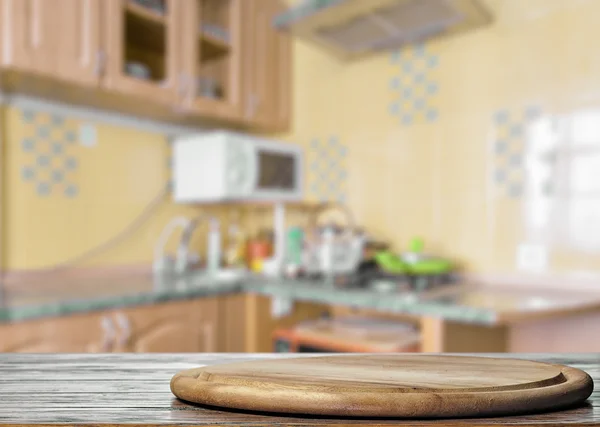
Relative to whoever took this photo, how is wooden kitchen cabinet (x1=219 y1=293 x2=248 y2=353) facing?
facing the viewer and to the right of the viewer

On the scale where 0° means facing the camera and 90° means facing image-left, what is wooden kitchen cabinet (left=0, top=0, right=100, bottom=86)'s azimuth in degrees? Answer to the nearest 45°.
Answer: approximately 315°

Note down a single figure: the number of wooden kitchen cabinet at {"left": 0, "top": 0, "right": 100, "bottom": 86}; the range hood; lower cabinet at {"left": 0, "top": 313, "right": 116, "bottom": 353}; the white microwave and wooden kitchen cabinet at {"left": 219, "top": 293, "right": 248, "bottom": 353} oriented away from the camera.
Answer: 0

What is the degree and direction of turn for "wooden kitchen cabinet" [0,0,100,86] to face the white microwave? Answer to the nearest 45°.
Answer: approximately 90° to its left

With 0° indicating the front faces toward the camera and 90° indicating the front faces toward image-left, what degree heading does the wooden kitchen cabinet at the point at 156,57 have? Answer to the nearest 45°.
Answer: approximately 315°

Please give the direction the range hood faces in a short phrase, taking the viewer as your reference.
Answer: facing the viewer and to the left of the viewer

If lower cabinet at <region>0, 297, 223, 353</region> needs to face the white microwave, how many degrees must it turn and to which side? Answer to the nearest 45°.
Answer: approximately 90° to its left

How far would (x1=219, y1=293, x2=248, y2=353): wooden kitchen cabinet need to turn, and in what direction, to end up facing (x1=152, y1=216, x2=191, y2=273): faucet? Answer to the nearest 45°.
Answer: approximately 180°

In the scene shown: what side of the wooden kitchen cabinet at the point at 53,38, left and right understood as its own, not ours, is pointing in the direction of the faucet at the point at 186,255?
left

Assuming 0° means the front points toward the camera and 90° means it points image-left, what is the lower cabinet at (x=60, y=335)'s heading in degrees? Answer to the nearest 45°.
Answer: approximately 315°

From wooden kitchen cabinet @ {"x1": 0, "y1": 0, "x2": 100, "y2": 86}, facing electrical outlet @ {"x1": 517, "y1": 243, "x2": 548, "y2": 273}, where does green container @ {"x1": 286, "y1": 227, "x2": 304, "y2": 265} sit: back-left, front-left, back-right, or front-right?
front-left
